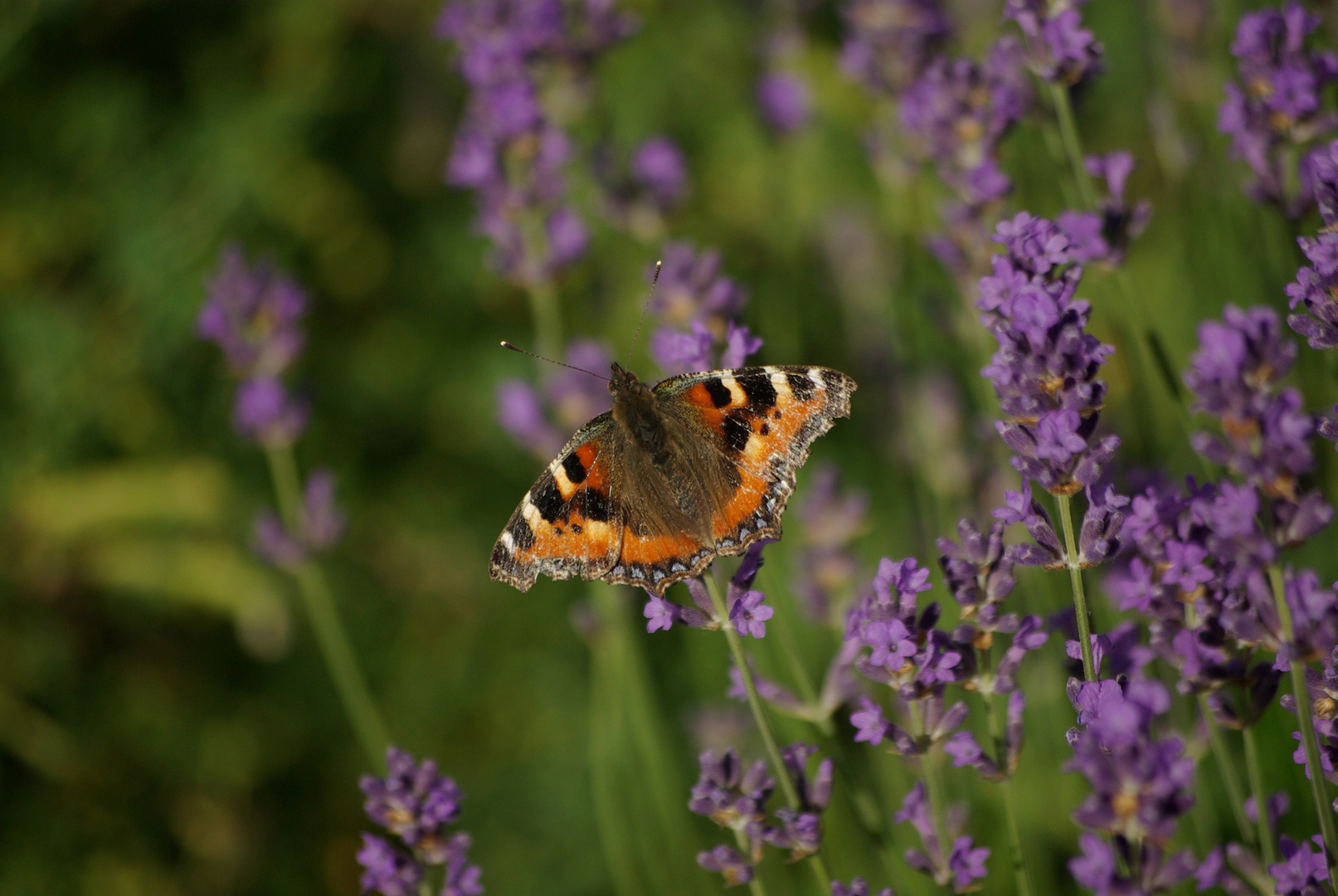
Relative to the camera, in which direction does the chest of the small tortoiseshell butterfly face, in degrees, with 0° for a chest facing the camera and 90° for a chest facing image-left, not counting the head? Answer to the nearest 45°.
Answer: approximately 135°

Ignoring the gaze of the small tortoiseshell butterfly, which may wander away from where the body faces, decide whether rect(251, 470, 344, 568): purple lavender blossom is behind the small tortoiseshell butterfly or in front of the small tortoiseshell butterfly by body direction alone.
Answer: in front
